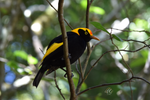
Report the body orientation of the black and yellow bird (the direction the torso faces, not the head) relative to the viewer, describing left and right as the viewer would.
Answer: facing to the right of the viewer

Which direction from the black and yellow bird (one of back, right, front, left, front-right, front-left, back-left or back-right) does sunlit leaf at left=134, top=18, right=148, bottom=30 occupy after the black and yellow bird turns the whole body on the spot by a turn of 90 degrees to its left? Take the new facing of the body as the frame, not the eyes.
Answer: front-right
